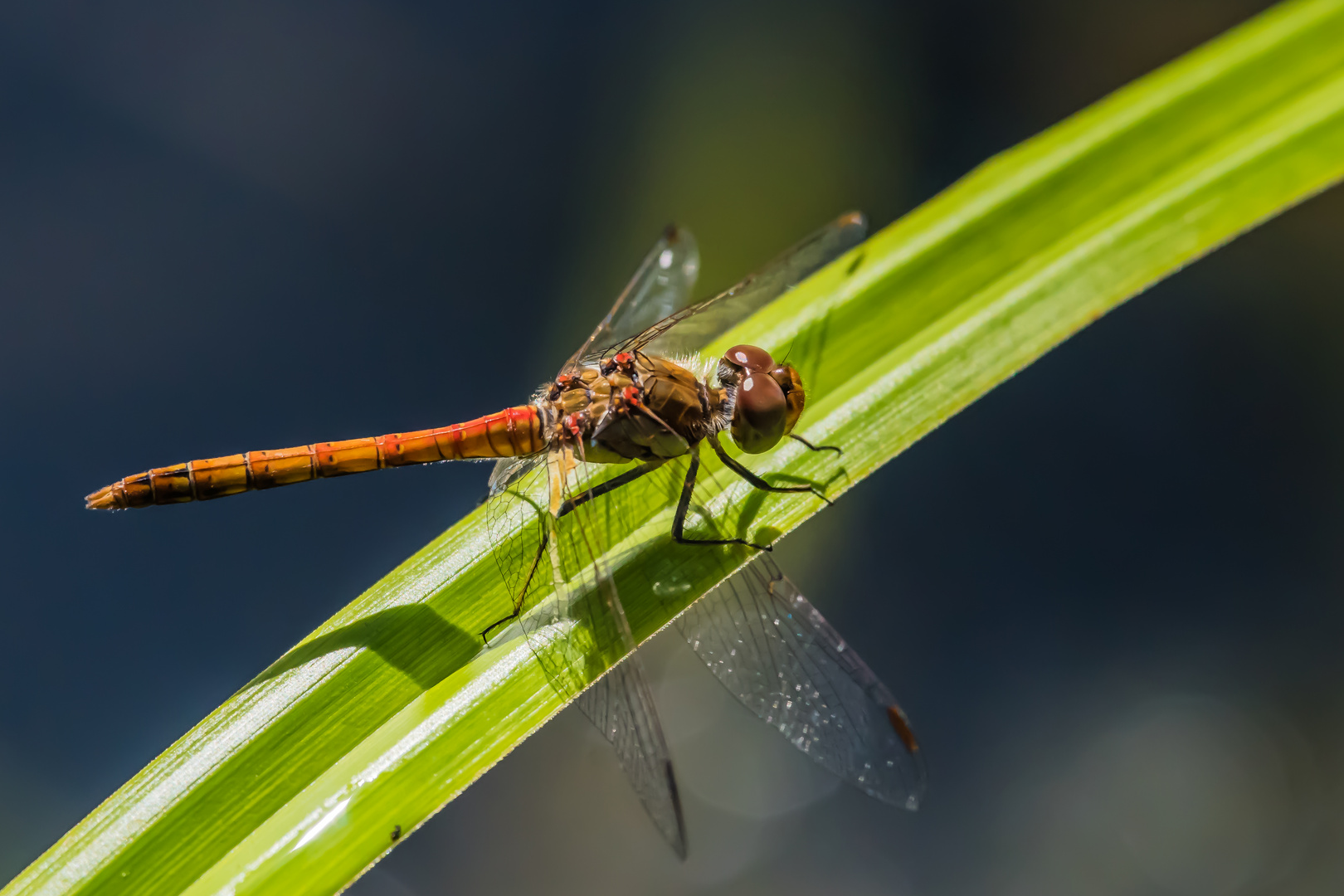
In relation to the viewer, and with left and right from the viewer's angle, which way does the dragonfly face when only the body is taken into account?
facing to the right of the viewer
